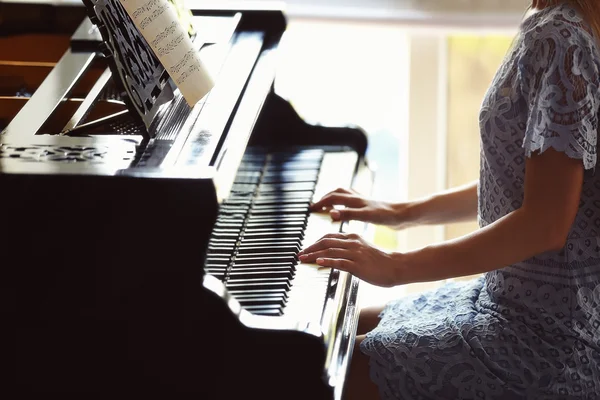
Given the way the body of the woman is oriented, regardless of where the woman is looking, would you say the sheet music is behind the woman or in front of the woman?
in front

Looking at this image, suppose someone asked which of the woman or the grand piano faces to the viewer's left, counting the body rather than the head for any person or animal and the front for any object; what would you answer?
the woman

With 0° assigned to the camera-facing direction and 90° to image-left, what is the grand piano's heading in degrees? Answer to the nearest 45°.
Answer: approximately 270°

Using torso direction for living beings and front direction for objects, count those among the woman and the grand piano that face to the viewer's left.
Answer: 1

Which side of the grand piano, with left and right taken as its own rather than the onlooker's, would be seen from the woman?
front

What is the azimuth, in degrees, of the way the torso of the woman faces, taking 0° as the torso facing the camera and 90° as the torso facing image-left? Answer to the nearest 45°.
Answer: approximately 90°

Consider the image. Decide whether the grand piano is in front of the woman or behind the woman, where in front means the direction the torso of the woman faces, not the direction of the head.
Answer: in front
